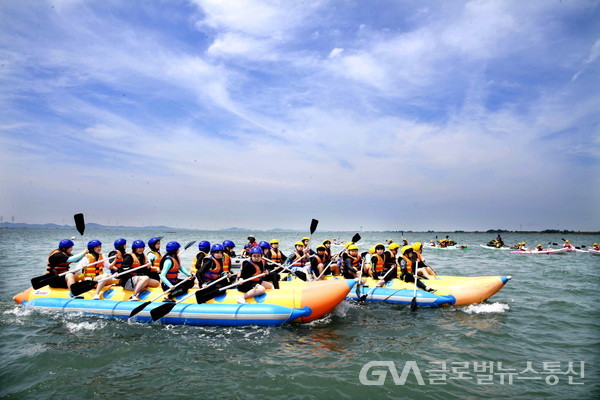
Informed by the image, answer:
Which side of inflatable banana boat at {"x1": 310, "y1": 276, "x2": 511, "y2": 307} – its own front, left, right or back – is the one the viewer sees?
right

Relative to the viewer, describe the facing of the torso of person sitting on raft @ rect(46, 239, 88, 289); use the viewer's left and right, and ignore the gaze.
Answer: facing to the right of the viewer

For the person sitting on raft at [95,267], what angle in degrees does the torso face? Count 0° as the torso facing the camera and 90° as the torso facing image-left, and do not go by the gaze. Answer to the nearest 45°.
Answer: approximately 315°

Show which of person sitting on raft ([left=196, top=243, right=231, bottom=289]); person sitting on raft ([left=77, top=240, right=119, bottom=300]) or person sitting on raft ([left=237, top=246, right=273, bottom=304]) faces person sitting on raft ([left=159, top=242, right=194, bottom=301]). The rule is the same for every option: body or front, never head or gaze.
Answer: person sitting on raft ([left=77, top=240, right=119, bottom=300])

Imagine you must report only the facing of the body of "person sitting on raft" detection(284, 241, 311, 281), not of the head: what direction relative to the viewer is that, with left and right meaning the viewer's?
facing the viewer and to the right of the viewer

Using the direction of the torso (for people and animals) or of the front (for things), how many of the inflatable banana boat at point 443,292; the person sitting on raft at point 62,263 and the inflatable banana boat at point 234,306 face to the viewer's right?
3

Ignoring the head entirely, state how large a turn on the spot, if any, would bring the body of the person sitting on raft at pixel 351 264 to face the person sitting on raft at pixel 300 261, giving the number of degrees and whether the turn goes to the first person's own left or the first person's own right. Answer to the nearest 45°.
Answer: approximately 180°

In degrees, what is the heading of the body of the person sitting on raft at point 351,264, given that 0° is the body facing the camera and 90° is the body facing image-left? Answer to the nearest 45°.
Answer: approximately 315°

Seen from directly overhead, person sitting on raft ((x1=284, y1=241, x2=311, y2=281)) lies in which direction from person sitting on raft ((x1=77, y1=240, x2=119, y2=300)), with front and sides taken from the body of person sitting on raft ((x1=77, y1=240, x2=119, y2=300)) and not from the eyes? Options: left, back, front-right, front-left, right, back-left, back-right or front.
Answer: front-left

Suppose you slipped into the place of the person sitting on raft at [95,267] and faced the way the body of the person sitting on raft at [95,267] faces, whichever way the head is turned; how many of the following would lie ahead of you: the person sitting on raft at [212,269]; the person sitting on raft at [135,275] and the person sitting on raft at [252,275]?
3

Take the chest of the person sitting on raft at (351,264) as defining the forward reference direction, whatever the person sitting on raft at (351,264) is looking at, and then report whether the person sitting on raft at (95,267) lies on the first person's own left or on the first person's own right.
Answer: on the first person's own right

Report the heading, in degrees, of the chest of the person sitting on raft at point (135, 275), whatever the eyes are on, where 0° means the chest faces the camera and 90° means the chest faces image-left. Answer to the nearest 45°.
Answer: approximately 315°
